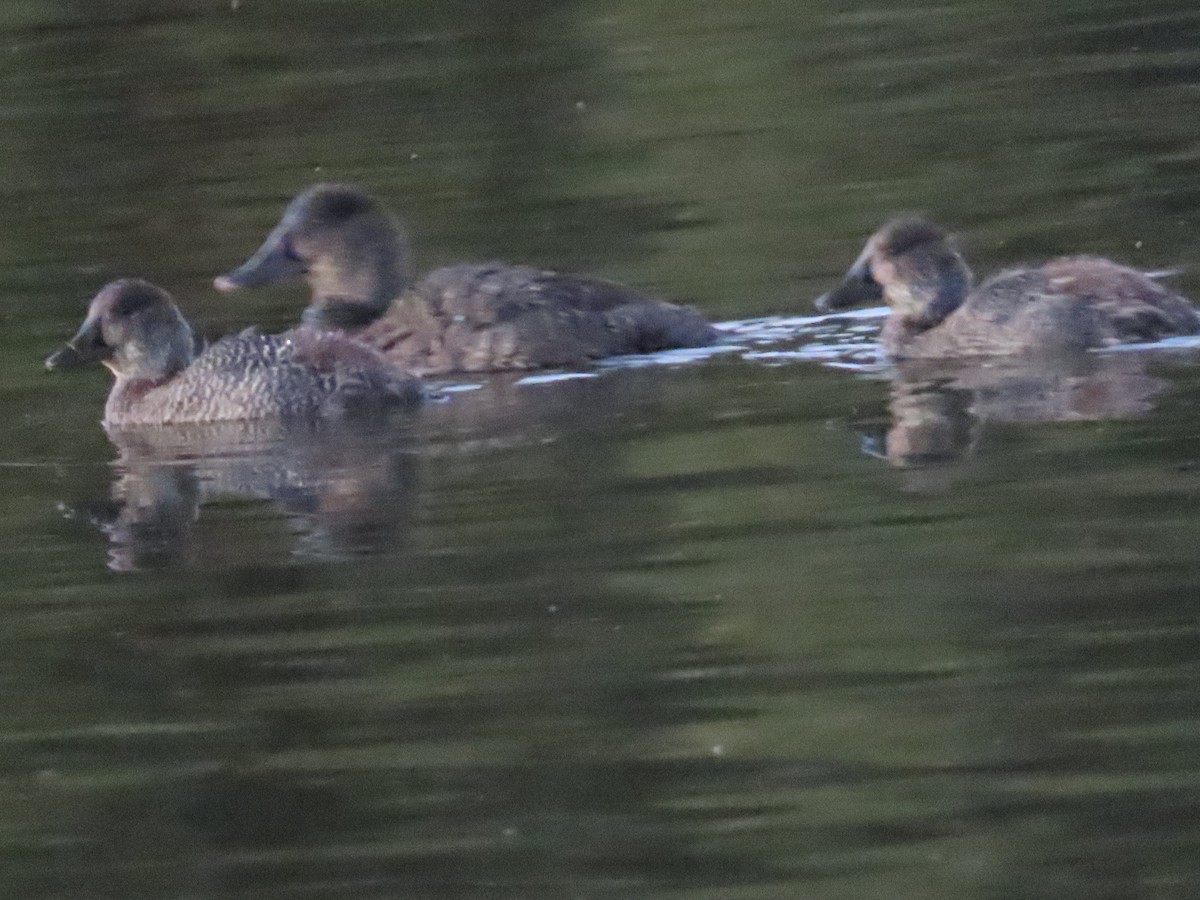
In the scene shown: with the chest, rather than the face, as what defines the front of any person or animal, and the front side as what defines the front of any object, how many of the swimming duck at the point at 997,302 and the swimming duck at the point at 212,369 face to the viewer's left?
2

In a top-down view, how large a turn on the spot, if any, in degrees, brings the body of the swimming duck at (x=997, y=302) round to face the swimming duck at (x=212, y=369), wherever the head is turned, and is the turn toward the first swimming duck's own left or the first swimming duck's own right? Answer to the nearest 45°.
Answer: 0° — it already faces it

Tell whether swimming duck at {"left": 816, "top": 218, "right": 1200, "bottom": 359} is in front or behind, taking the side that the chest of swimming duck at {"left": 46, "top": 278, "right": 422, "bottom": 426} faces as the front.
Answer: behind

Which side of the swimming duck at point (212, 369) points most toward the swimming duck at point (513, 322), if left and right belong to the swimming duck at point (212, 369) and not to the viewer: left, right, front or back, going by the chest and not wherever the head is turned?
back

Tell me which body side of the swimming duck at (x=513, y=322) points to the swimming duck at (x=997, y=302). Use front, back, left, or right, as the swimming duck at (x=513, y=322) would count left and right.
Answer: back

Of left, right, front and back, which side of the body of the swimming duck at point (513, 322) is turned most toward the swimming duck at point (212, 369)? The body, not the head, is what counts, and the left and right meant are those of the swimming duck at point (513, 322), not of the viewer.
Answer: front

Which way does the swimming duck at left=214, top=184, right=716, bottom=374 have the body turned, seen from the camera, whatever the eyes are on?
to the viewer's left

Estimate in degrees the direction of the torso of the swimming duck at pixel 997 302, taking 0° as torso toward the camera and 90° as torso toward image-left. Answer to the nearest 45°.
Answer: approximately 90°

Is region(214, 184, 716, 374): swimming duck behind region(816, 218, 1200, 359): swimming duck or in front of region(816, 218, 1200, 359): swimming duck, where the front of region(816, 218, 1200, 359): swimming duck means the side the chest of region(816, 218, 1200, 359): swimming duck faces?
in front

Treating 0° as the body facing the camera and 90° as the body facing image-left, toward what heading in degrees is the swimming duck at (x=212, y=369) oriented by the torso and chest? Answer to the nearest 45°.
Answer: approximately 90°
